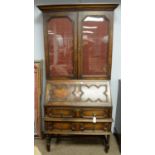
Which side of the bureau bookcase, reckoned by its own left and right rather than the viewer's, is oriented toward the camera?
front
